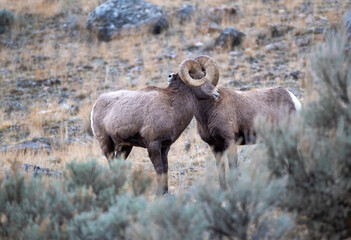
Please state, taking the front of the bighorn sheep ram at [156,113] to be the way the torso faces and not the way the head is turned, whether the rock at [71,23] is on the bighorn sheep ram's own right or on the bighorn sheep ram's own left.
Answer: on the bighorn sheep ram's own left

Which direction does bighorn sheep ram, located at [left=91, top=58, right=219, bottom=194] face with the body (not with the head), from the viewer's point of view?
to the viewer's right

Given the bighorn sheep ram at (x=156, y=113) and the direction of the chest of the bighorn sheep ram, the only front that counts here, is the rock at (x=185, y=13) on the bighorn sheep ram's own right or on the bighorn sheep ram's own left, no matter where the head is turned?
on the bighorn sheep ram's own left

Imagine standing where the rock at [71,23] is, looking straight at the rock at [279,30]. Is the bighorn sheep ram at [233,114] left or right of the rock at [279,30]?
right

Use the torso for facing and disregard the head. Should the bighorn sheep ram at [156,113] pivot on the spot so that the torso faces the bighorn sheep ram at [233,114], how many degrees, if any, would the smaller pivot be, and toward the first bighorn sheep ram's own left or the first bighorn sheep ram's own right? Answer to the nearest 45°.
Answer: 0° — it already faces it

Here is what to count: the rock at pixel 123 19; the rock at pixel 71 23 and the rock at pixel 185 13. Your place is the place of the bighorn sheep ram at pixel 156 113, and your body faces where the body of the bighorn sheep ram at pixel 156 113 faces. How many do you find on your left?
3

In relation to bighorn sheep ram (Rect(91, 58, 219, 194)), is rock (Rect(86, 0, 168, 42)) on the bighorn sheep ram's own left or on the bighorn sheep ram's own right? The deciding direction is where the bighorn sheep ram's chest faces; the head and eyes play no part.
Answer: on the bighorn sheep ram's own left

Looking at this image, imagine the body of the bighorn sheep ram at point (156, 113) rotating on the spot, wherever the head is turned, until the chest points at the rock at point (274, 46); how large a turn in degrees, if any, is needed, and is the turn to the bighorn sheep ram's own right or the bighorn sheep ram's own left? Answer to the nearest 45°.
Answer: approximately 45° to the bighorn sheep ram's own left

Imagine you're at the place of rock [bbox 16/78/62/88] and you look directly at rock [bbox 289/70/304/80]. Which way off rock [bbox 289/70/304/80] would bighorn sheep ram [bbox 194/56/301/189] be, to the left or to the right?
right

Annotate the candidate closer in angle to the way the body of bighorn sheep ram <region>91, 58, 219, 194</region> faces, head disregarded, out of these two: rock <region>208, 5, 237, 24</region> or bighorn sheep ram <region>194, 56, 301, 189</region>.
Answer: the bighorn sheep ram
